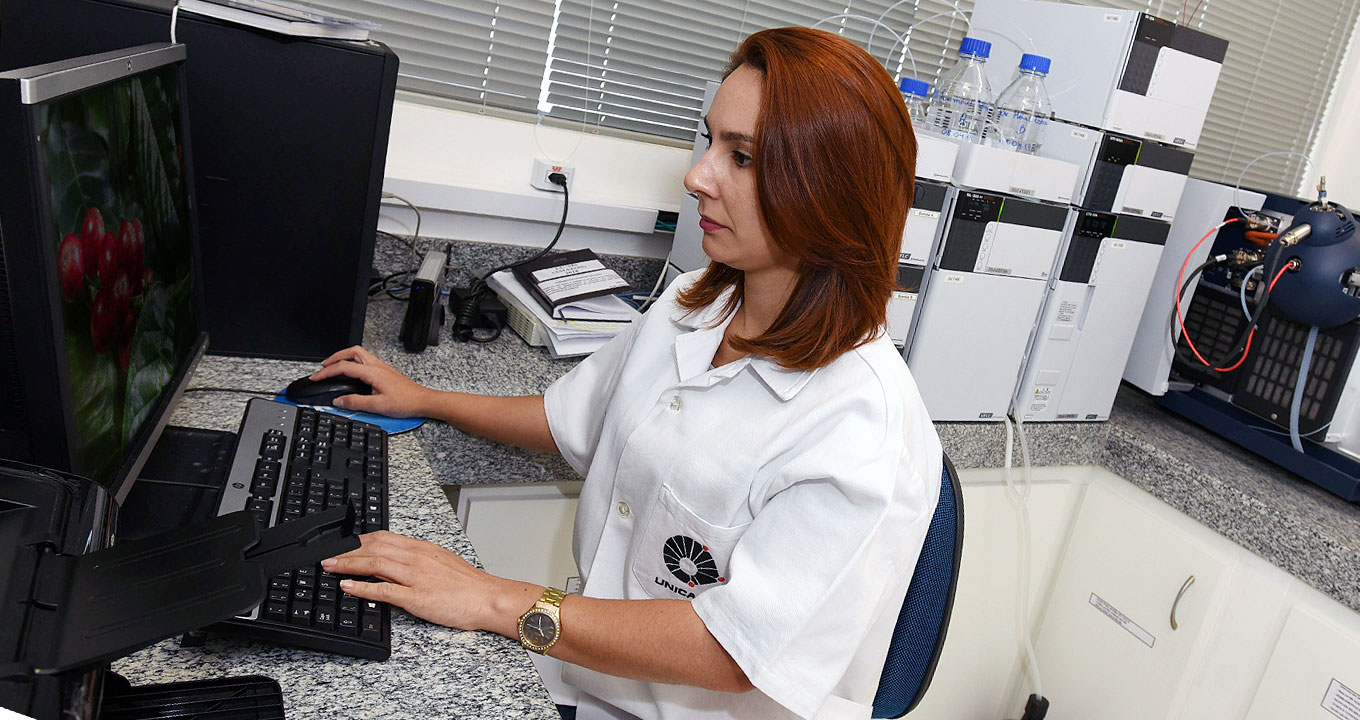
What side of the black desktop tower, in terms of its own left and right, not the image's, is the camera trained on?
right

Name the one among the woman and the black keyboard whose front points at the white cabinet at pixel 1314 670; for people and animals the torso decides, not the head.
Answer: the black keyboard

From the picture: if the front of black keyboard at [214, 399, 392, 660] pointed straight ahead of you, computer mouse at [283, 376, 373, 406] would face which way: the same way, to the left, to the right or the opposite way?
the opposite way

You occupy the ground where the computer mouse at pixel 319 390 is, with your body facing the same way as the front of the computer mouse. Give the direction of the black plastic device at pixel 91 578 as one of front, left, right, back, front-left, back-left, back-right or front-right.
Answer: left

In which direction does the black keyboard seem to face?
to the viewer's right

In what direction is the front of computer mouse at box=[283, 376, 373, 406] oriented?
to the viewer's left

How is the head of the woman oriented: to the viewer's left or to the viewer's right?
to the viewer's left

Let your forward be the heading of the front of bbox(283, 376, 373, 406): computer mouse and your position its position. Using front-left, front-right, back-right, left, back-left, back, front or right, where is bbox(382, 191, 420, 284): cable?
right

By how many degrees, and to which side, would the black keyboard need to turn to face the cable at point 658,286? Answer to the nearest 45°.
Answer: approximately 45° to its left

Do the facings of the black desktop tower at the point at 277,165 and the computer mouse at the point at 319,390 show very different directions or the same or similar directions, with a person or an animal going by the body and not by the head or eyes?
very different directions
